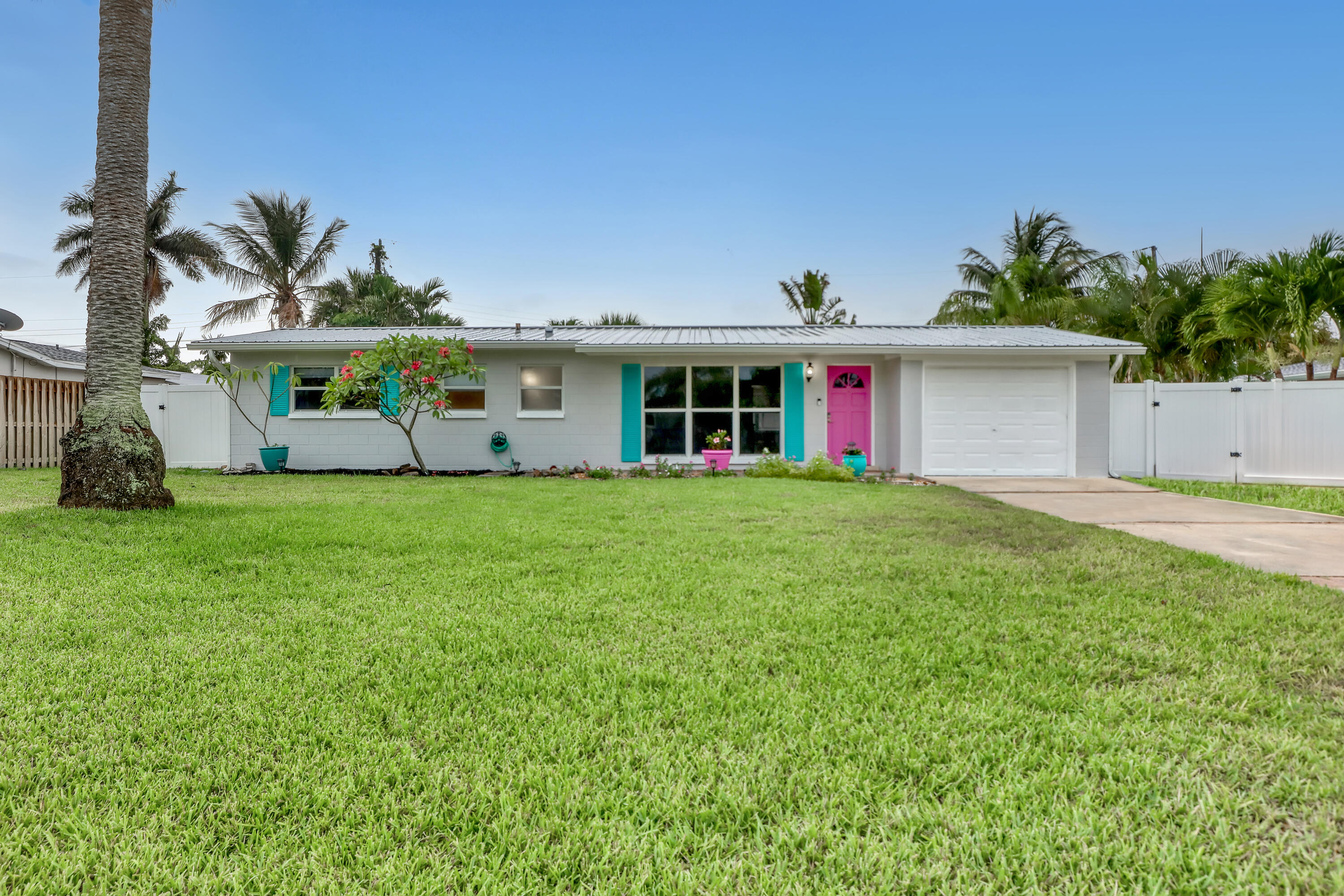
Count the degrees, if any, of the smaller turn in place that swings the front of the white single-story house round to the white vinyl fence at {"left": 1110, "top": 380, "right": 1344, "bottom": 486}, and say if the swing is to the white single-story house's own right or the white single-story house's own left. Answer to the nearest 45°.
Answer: approximately 90° to the white single-story house's own left

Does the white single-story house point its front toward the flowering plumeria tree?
no

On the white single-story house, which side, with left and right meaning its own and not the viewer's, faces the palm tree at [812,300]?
back

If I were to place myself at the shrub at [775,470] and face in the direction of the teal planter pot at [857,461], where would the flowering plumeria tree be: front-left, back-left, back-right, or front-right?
back-left

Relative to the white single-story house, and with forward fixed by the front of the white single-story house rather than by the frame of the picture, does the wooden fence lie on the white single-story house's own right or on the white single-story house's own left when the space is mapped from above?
on the white single-story house's own right

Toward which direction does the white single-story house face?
toward the camera

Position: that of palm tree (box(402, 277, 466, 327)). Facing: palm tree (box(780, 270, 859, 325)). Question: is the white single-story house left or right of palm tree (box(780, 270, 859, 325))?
right

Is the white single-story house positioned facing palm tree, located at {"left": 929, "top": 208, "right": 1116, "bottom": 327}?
no

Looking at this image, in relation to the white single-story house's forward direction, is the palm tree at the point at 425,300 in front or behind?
behind

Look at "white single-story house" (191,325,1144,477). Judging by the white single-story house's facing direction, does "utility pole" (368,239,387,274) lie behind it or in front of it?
behind

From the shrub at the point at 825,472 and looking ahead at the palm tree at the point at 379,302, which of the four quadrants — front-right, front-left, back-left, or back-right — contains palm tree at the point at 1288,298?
back-right

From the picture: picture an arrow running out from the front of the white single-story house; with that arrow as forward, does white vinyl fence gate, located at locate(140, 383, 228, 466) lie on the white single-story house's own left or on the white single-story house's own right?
on the white single-story house's own right

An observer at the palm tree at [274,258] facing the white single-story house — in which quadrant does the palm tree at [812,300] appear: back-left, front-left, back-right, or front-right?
front-left

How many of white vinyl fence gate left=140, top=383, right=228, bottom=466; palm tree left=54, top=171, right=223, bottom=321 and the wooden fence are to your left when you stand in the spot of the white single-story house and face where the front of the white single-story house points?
0

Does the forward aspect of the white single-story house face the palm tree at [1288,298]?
no
